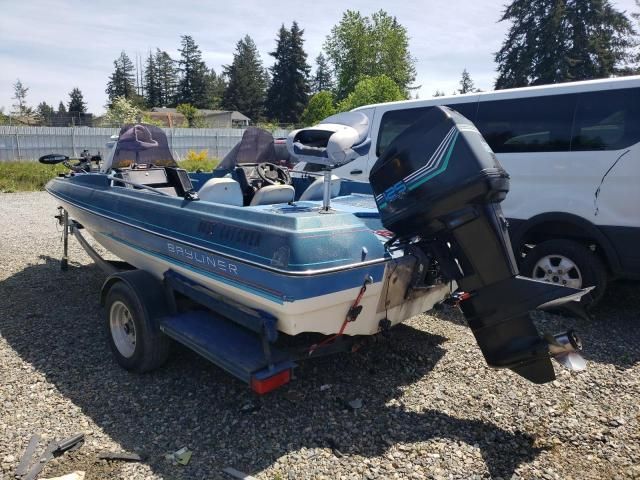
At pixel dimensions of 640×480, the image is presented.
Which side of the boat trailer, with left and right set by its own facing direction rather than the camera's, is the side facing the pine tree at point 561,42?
right

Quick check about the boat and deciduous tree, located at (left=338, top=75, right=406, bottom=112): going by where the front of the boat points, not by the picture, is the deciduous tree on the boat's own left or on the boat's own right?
on the boat's own right

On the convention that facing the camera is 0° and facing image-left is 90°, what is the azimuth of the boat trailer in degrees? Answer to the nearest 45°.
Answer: approximately 135°

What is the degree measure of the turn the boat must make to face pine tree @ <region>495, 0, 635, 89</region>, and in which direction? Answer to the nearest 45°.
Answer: approximately 90° to its right

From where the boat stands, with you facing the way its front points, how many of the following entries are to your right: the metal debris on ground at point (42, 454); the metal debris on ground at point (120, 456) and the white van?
1

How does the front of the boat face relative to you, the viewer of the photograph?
facing away from the viewer and to the left of the viewer

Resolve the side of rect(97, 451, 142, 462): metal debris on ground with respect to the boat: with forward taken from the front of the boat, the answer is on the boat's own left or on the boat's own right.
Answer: on the boat's own left
